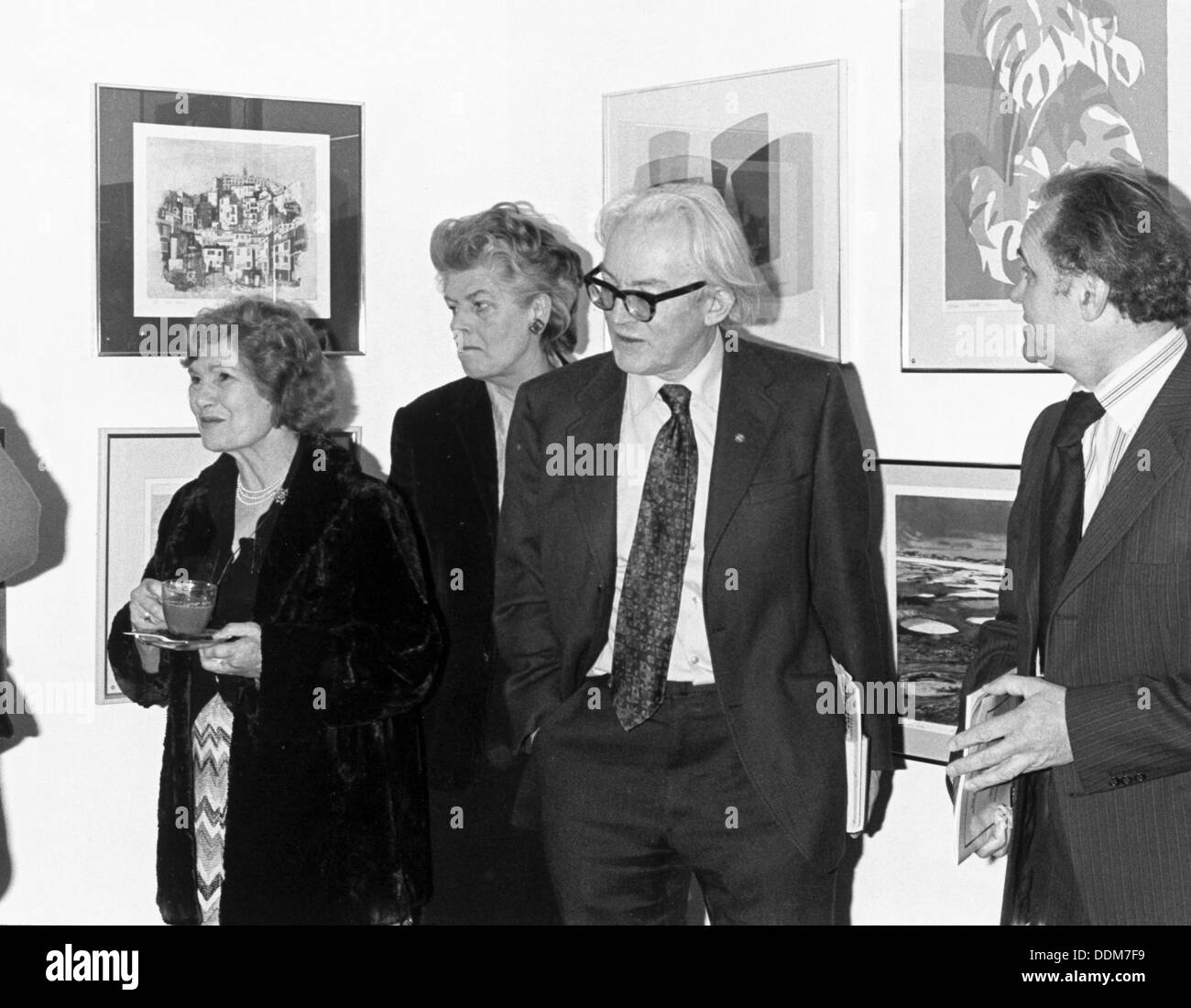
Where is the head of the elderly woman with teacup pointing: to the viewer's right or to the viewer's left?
to the viewer's left

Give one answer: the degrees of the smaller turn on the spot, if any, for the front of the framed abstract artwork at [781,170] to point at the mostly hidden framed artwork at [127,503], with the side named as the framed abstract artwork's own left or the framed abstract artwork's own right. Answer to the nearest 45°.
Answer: approximately 45° to the framed abstract artwork's own right

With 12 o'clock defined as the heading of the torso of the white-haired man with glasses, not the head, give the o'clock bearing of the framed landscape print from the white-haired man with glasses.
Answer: The framed landscape print is roughly at 7 o'clock from the white-haired man with glasses.

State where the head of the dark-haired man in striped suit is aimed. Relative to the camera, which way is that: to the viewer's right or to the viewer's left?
to the viewer's left
